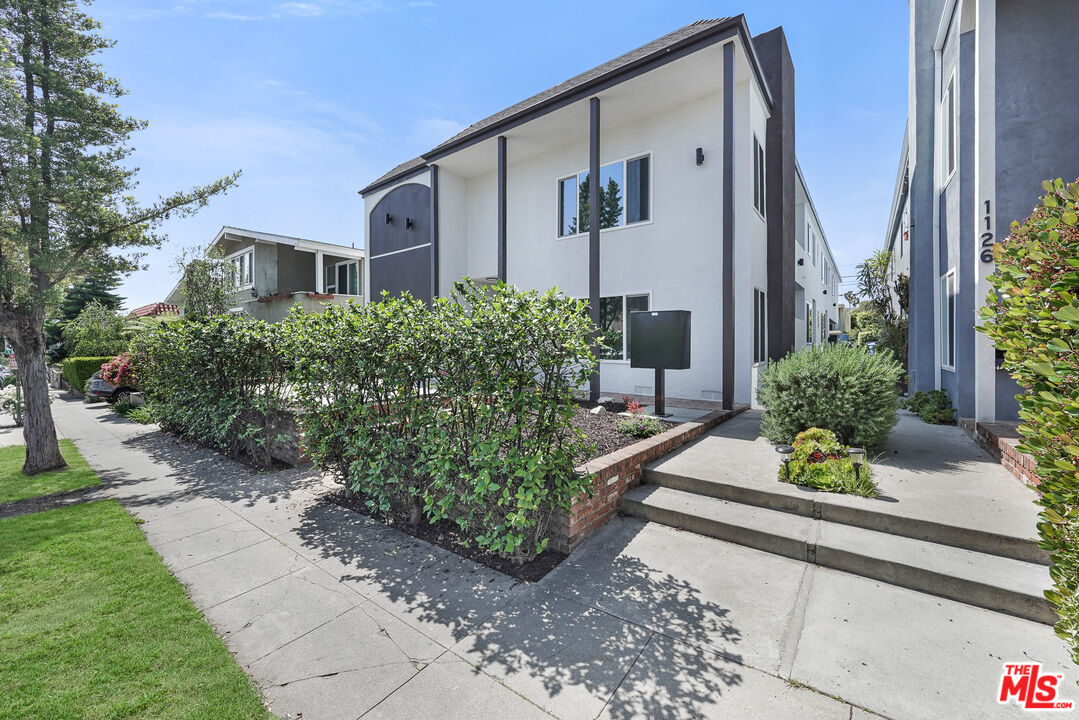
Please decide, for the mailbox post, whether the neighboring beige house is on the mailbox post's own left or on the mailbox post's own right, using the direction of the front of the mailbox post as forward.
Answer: on the mailbox post's own right

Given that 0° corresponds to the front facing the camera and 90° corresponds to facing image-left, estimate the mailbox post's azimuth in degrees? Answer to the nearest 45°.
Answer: approximately 0°

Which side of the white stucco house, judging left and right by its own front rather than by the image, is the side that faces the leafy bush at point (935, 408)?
left

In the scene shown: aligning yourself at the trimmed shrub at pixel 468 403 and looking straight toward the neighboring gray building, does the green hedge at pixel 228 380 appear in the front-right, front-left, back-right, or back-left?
back-left

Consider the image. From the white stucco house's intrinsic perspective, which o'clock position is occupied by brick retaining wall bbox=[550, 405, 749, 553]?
The brick retaining wall is roughly at 11 o'clock from the white stucco house.
